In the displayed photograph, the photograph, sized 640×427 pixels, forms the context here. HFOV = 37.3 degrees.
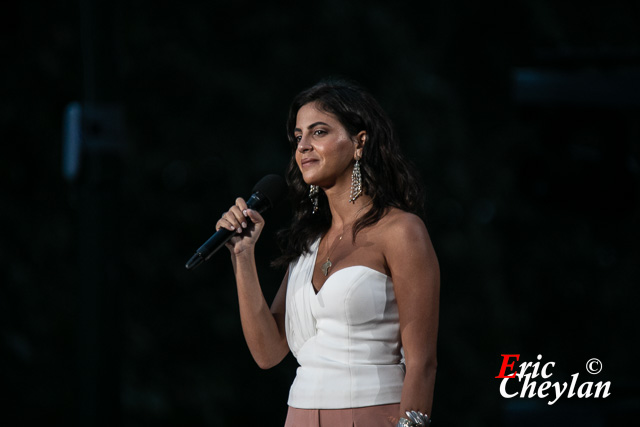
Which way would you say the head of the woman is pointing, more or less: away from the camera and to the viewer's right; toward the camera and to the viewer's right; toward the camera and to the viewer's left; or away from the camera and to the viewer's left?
toward the camera and to the viewer's left

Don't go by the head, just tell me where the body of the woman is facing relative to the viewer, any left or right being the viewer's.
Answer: facing the viewer and to the left of the viewer
